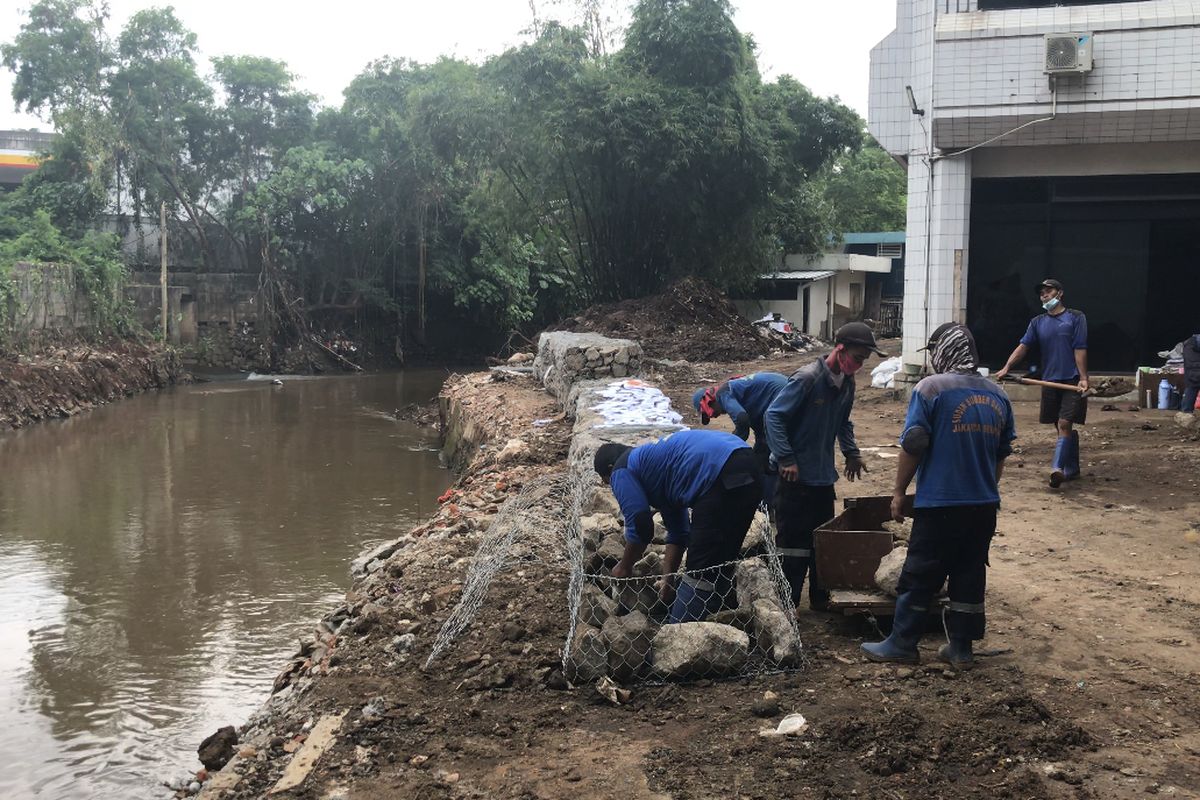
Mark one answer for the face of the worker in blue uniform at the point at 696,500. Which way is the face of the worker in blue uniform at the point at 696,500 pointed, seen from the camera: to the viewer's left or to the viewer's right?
to the viewer's left

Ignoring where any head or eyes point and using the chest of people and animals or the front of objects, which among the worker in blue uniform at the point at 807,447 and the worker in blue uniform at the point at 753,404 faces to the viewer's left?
the worker in blue uniform at the point at 753,404

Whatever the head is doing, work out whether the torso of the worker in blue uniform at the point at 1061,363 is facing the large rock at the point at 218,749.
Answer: yes

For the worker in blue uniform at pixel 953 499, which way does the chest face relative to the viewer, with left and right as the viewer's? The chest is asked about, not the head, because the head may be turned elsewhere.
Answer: facing away from the viewer and to the left of the viewer

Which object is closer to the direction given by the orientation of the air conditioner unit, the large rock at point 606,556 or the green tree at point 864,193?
the large rock

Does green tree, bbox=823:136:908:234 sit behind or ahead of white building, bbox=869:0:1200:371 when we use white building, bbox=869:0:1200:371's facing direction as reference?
behind

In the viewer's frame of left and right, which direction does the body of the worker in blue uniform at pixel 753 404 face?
facing to the left of the viewer

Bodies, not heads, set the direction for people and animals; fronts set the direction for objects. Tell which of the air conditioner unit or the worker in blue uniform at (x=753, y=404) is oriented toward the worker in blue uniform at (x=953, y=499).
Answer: the air conditioner unit

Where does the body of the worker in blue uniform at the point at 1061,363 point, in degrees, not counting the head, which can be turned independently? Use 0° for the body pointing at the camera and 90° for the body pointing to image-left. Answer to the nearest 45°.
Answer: approximately 45°
